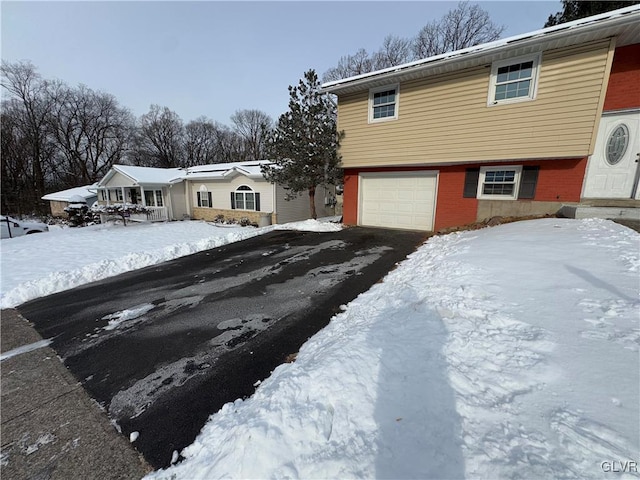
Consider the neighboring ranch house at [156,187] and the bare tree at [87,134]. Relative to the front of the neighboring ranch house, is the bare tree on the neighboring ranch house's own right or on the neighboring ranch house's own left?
on the neighboring ranch house's own right

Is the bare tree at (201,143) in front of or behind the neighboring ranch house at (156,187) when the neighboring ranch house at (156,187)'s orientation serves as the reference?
behind

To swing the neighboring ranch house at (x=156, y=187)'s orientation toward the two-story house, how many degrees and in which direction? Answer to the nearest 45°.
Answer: approximately 90° to its left

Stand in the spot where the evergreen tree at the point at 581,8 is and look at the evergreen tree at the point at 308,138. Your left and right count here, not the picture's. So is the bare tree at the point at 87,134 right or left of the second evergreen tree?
right

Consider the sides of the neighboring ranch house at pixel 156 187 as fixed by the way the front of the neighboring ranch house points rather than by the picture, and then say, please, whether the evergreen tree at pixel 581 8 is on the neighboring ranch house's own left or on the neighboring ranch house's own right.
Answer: on the neighboring ranch house's own left

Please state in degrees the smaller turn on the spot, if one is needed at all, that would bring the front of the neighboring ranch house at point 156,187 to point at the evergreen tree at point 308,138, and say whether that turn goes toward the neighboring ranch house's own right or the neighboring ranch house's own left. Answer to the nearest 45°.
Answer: approximately 90° to the neighboring ranch house's own left
